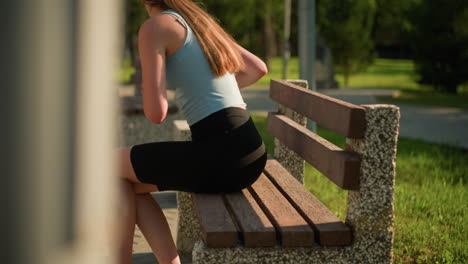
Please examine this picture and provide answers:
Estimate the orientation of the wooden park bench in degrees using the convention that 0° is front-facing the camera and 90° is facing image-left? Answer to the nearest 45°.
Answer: approximately 90°

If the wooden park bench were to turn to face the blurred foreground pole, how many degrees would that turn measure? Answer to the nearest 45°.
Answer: approximately 90° to its left
